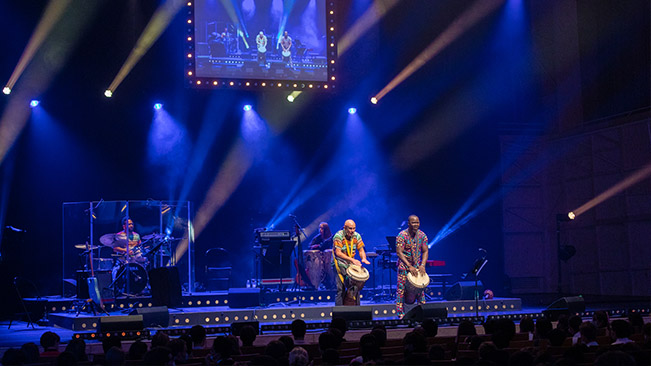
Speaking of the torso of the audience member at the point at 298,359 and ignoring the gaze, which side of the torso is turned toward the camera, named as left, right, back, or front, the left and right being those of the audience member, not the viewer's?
back

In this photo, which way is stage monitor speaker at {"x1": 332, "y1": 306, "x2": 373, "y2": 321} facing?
away from the camera

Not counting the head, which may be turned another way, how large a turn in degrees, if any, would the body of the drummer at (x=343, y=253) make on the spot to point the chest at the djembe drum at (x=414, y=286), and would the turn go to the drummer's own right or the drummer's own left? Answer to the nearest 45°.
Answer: approximately 45° to the drummer's own left

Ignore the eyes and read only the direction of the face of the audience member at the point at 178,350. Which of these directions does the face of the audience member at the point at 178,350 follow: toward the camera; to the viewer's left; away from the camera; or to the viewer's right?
away from the camera

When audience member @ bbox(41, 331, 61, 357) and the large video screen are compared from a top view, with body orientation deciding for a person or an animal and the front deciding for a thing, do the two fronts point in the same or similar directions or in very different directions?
very different directions

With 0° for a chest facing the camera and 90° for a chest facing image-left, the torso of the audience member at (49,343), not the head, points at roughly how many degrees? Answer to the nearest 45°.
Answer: approximately 180°

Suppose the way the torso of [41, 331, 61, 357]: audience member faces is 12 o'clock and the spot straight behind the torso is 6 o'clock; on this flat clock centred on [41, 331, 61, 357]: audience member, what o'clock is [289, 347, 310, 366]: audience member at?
[289, 347, 310, 366]: audience member is roughly at 5 o'clock from [41, 331, 61, 357]: audience member.

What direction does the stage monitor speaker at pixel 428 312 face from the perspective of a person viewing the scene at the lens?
facing away from the viewer and to the left of the viewer

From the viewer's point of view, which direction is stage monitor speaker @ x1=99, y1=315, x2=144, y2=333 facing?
away from the camera

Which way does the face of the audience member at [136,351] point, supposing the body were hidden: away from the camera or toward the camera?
away from the camera

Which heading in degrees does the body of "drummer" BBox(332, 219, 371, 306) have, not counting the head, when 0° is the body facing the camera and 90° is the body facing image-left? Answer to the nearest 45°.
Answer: approximately 315°

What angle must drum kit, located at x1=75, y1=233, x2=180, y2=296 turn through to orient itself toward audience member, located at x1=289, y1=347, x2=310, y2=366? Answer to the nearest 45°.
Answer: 0° — it already faces them

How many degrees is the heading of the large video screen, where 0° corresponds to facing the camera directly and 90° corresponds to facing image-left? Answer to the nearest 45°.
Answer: approximately 0°
